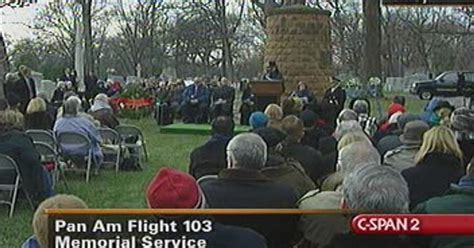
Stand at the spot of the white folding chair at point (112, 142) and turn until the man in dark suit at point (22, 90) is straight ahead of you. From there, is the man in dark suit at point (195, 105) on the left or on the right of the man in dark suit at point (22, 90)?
right

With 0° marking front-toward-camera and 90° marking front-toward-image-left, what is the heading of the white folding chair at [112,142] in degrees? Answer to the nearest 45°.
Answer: approximately 225°

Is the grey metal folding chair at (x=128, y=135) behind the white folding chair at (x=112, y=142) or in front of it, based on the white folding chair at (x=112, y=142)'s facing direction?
in front

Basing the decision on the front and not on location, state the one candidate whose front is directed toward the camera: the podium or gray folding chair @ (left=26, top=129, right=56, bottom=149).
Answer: the podium

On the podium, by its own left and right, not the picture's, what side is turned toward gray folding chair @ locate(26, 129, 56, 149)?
front

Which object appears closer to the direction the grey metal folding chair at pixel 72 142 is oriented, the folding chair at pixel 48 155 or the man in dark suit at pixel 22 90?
the man in dark suit

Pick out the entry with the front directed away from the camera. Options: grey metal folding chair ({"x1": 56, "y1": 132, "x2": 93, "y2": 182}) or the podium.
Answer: the grey metal folding chair

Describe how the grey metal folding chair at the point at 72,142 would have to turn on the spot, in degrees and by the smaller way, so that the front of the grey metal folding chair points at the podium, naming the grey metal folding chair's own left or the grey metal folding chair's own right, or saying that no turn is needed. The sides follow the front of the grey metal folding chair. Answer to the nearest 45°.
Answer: approximately 45° to the grey metal folding chair's own right

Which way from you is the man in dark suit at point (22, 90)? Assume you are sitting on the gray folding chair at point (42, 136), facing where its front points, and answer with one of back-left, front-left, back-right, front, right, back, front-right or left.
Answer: front-left

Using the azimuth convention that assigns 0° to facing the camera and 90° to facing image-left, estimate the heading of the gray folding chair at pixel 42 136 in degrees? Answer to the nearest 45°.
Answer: approximately 225°

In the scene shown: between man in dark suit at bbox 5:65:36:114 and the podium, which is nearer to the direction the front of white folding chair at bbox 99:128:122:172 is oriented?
the podium

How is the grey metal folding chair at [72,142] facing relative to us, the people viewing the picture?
facing away from the viewer

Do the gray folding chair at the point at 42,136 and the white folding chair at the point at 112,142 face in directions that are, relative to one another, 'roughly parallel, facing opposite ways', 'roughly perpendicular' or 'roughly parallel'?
roughly parallel

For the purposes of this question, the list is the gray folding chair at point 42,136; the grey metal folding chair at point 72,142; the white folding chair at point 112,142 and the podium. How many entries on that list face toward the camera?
1

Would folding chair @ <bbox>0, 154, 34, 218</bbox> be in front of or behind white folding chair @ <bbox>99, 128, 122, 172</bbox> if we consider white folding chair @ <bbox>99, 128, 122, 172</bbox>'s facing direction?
behind

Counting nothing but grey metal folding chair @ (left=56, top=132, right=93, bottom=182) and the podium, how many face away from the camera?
1

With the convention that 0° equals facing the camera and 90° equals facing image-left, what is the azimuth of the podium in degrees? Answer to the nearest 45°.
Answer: approximately 0°
